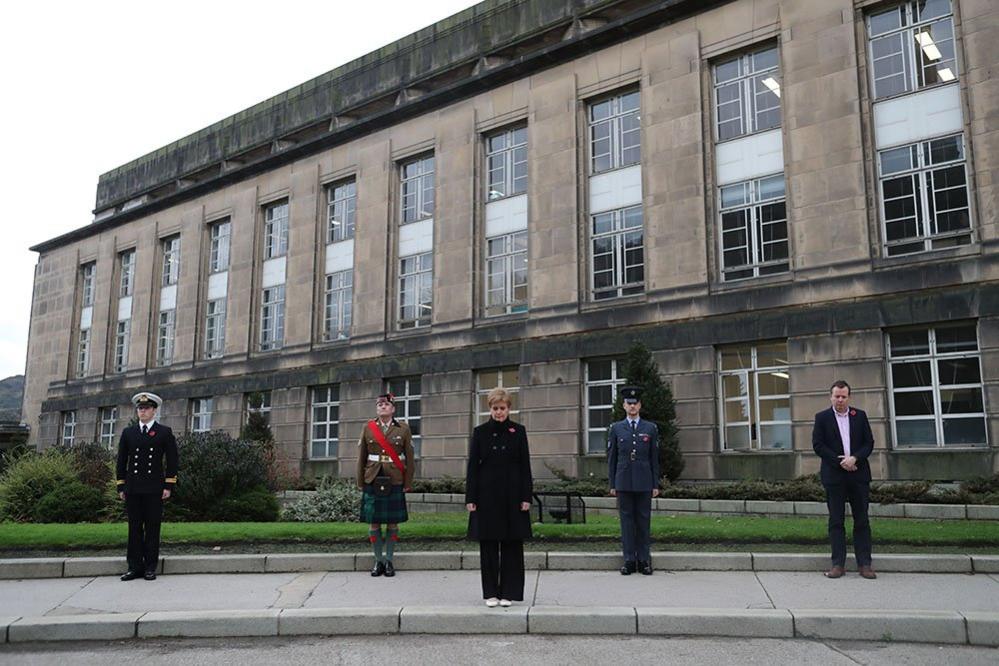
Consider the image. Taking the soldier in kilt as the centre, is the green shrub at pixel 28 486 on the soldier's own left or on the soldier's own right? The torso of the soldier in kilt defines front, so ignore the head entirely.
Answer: on the soldier's own right

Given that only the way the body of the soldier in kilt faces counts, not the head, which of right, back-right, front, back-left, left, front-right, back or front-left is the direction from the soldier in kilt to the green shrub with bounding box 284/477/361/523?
back

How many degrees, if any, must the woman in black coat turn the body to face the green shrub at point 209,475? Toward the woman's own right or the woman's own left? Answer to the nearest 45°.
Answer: approximately 135° to the woman's own right

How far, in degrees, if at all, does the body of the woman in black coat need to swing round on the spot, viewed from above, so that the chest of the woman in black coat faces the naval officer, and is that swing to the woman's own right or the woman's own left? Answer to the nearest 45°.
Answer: approximately 135° to the woman's own right

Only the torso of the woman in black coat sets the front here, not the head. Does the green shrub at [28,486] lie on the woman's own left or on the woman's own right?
on the woman's own right

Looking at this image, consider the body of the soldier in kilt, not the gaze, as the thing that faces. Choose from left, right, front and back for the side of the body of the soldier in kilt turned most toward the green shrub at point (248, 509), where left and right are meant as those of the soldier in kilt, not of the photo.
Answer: back

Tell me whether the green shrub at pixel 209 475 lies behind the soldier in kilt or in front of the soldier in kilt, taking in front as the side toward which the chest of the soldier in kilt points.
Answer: behind

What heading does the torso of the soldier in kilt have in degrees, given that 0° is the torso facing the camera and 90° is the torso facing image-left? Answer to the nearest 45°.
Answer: approximately 0°

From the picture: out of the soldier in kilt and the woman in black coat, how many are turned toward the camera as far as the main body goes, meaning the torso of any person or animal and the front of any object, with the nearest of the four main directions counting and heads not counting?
2

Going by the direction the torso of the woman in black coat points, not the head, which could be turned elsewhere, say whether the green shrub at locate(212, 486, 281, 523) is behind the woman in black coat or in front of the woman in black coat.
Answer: behind

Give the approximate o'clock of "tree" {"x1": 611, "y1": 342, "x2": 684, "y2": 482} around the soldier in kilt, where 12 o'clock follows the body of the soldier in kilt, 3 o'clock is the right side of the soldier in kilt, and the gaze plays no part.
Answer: The tree is roughly at 7 o'clock from the soldier in kilt.

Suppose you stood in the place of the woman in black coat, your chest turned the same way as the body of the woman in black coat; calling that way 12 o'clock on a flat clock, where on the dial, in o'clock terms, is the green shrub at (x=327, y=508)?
The green shrub is roughly at 5 o'clock from the woman in black coat.
